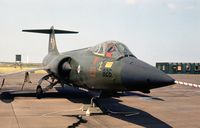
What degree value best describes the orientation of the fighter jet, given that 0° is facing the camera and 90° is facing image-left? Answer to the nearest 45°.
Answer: approximately 315°
